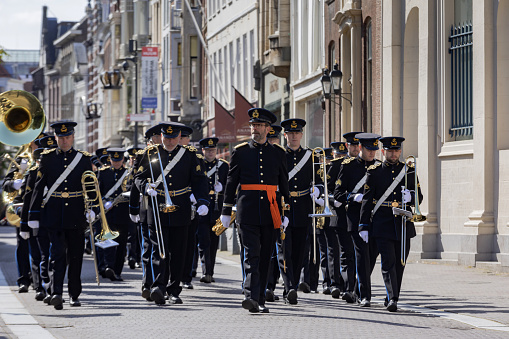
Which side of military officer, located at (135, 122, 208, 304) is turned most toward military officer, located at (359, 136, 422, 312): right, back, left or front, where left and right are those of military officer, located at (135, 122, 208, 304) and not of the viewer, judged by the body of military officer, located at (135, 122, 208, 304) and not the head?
left

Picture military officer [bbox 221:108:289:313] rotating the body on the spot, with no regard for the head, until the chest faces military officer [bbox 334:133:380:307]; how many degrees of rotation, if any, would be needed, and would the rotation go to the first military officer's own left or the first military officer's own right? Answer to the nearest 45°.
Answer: approximately 135° to the first military officer's own left

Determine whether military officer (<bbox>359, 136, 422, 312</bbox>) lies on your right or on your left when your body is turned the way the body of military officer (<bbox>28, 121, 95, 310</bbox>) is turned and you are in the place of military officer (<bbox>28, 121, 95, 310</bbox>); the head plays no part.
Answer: on your left

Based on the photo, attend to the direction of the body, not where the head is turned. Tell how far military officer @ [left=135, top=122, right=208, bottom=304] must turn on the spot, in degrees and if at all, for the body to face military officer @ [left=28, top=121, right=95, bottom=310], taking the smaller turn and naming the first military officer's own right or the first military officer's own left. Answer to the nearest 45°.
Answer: approximately 90° to the first military officer's own right

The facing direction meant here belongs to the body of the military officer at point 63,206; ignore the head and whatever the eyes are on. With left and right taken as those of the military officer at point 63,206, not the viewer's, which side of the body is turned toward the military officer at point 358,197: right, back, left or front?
left
